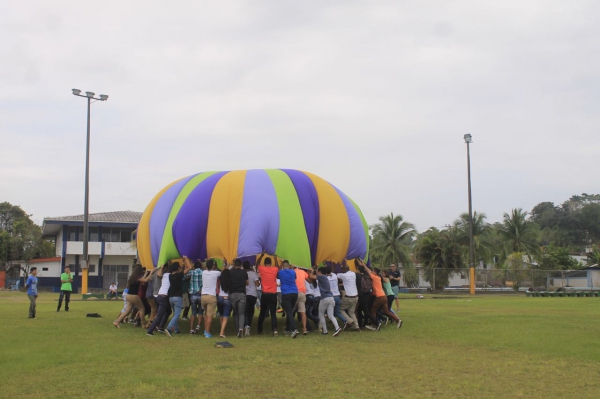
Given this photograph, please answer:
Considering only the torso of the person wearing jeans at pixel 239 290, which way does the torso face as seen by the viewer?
away from the camera

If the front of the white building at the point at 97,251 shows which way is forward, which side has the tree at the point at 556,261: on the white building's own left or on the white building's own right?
on the white building's own left

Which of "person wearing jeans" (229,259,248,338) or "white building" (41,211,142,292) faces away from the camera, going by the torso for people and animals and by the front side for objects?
the person wearing jeans

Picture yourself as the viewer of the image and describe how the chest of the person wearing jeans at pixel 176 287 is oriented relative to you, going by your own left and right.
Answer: facing away from the viewer and to the right of the viewer

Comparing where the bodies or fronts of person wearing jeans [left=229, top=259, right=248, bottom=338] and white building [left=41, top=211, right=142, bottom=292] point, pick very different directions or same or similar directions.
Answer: very different directions

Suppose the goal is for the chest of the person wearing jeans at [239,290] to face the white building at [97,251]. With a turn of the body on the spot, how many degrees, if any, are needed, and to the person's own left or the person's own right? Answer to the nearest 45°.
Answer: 0° — they already face it

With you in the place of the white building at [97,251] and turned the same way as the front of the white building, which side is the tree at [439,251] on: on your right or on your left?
on your left

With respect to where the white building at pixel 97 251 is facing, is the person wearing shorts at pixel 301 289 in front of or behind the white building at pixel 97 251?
in front

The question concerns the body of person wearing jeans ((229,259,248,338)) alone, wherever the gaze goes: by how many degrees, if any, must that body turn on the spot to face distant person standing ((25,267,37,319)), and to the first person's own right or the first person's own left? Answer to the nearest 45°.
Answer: approximately 45° to the first person's own left

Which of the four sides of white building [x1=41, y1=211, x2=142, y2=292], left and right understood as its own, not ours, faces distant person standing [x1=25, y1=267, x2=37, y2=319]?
front

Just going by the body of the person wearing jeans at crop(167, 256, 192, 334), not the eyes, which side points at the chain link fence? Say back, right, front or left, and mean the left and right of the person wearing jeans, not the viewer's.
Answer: front

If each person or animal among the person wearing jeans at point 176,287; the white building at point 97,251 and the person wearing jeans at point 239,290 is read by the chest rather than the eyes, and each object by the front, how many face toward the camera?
1

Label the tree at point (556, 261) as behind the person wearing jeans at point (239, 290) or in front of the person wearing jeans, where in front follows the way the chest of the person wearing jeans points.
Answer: in front
